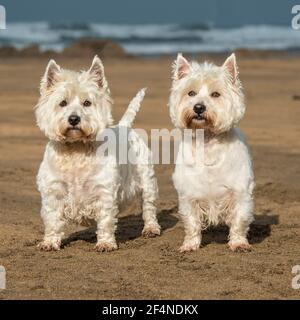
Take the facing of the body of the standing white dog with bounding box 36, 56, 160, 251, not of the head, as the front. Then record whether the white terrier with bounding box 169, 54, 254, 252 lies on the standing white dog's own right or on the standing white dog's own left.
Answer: on the standing white dog's own left

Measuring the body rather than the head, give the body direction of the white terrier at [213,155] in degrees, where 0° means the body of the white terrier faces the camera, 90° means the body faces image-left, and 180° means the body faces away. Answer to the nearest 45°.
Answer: approximately 0°

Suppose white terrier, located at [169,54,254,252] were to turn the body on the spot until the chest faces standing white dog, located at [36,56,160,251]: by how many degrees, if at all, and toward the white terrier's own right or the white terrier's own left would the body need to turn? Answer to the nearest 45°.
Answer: approximately 90° to the white terrier's own right

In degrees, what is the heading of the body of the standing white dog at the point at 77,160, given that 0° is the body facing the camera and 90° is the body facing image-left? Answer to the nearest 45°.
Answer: approximately 45°
